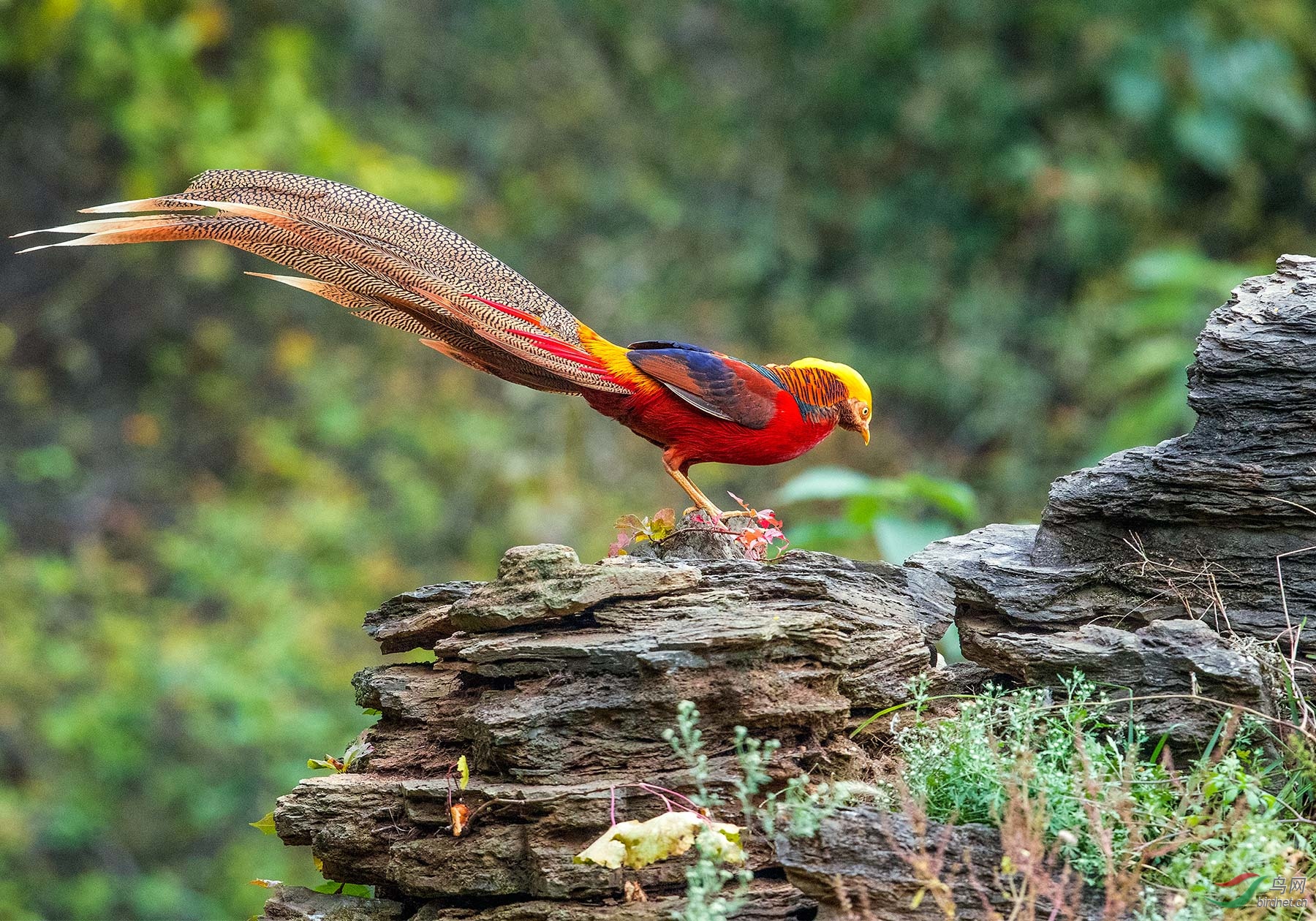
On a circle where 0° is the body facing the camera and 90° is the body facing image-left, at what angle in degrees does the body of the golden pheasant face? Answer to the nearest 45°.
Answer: approximately 270°

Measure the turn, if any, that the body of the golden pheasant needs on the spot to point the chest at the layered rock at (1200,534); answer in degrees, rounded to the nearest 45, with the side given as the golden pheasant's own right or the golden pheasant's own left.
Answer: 0° — it already faces it
